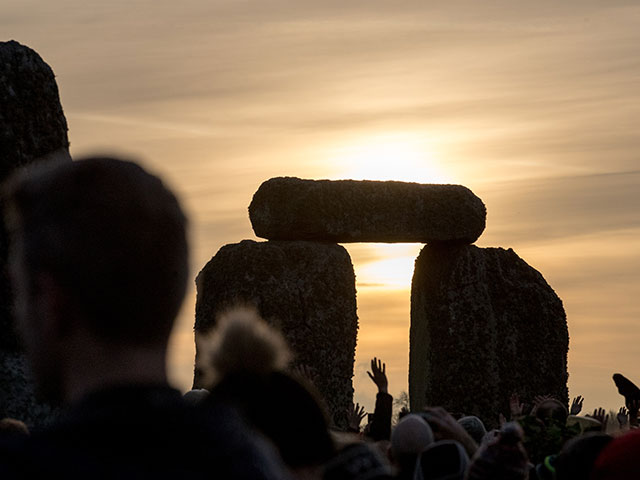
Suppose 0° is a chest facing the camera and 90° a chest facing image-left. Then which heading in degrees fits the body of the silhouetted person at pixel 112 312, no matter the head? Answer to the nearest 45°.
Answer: approximately 135°

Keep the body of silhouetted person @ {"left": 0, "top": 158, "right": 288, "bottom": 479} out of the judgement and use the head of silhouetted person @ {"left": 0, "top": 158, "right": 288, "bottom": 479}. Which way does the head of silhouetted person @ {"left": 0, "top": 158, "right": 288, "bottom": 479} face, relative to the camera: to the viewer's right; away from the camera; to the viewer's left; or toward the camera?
away from the camera

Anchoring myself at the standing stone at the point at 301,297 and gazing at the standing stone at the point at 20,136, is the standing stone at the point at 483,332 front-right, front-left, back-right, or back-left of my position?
back-left

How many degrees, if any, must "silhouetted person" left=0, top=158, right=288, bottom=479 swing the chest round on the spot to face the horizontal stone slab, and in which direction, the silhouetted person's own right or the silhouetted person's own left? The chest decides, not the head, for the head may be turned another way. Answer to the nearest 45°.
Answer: approximately 45° to the silhouetted person's own right

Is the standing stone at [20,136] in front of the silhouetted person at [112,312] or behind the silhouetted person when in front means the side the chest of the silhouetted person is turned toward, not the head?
in front

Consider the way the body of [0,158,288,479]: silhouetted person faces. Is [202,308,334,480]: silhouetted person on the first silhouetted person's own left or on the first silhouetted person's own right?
on the first silhouetted person's own right

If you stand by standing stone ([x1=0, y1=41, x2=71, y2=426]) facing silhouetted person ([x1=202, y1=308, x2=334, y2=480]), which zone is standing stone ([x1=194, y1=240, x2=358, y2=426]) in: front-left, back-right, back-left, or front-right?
back-left

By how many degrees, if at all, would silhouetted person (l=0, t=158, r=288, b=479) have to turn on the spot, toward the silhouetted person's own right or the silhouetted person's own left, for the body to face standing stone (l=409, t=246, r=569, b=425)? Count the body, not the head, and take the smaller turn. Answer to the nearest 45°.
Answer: approximately 45° to the silhouetted person's own right

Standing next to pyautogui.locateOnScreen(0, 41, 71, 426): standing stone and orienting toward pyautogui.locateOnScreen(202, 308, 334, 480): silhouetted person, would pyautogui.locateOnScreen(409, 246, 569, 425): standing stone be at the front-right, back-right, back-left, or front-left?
back-left
